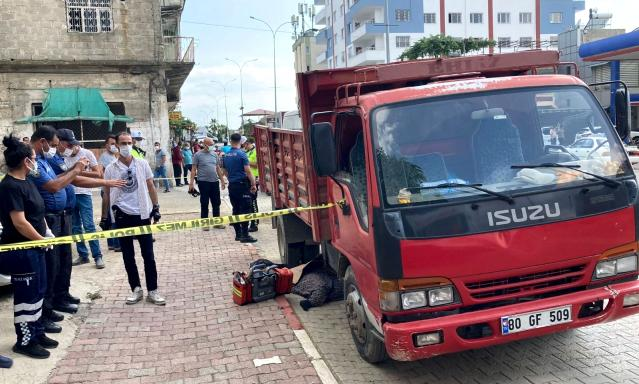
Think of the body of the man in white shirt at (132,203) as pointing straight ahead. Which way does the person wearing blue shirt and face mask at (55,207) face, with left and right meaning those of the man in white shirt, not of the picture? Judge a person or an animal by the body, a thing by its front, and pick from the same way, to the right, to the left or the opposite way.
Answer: to the left

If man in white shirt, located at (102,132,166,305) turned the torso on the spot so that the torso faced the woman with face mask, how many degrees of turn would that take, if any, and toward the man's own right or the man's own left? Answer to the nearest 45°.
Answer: approximately 45° to the man's own right

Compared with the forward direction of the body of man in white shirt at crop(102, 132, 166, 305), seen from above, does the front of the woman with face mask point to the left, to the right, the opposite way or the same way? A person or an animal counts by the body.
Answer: to the left

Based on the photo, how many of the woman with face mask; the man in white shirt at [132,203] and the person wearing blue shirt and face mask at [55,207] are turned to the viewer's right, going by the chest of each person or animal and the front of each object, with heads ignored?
2

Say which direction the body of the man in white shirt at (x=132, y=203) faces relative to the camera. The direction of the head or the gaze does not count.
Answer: toward the camera

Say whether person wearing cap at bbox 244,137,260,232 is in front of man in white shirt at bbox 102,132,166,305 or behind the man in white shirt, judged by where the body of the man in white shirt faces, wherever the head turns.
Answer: behind

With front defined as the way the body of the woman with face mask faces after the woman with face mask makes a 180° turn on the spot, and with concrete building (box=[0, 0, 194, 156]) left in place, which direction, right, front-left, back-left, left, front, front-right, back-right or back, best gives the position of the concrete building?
right

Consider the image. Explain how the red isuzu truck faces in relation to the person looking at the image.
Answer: facing the viewer and to the right of the viewer

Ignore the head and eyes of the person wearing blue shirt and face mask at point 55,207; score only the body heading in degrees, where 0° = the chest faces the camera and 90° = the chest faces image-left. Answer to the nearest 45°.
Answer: approximately 270°

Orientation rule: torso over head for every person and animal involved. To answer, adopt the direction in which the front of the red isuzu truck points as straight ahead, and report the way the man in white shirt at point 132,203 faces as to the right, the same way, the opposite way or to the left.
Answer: the same way

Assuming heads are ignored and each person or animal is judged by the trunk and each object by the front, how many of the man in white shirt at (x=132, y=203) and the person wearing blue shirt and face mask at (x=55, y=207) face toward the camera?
1
